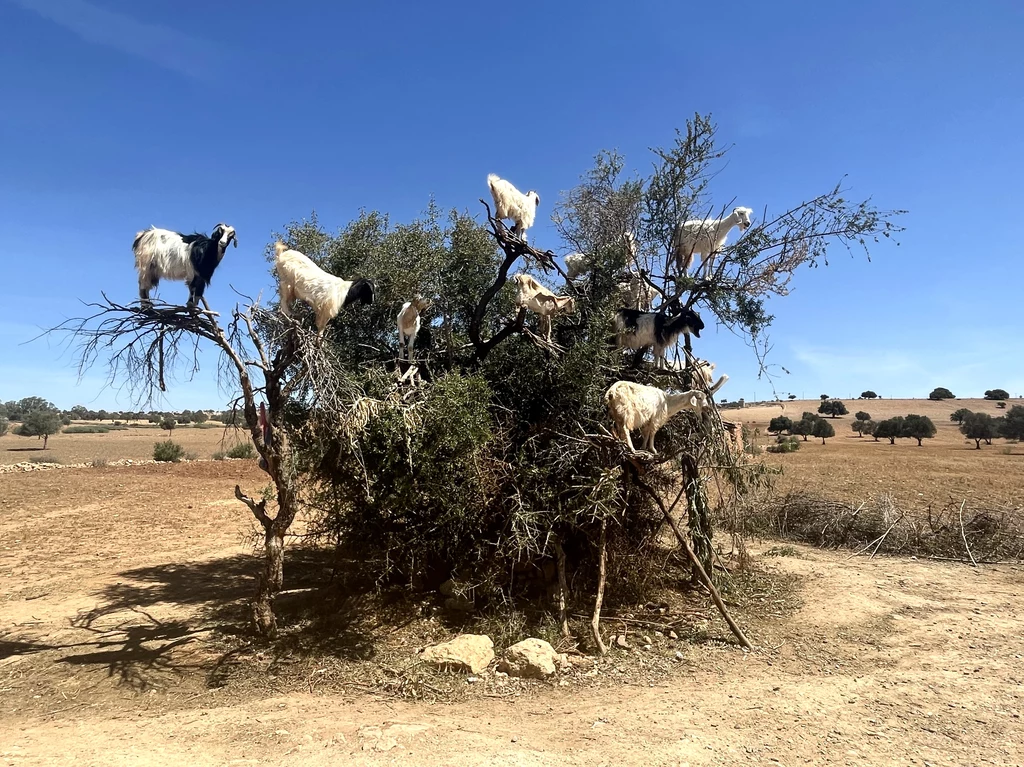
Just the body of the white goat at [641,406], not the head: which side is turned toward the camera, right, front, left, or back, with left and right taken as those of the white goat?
right

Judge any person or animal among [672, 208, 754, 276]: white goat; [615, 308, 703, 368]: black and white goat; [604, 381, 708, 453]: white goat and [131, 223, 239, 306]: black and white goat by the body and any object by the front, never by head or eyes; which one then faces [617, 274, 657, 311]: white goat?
[131, 223, 239, 306]: black and white goat

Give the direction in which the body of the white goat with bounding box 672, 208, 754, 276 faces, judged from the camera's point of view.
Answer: to the viewer's right

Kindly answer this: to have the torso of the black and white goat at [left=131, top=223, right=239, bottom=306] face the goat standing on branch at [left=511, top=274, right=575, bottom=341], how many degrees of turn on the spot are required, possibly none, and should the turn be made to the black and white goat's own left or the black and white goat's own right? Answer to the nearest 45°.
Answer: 0° — it already faces it

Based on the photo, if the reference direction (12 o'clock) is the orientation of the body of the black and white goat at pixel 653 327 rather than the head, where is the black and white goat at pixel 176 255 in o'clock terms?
the black and white goat at pixel 176 255 is roughly at 5 o'clock from the black and white goat at pixel 653 327.

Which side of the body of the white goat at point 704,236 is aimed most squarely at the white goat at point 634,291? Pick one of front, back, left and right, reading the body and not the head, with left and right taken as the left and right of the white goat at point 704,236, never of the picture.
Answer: back

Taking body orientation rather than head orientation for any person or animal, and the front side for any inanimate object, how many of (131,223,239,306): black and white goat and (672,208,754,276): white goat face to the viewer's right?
2

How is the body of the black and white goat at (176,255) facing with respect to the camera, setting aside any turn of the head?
to the viewer's right

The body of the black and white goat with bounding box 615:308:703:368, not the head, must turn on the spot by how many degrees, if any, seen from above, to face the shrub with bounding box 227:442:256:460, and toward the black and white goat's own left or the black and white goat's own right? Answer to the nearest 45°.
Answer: approximately 135° to the black and white goat's own left

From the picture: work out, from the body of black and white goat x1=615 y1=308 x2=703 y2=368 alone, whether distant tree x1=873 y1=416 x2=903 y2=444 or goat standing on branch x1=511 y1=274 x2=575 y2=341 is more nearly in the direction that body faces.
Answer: the distant tree

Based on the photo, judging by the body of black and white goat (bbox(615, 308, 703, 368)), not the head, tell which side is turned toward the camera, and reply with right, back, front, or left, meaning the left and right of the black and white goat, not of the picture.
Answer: right
